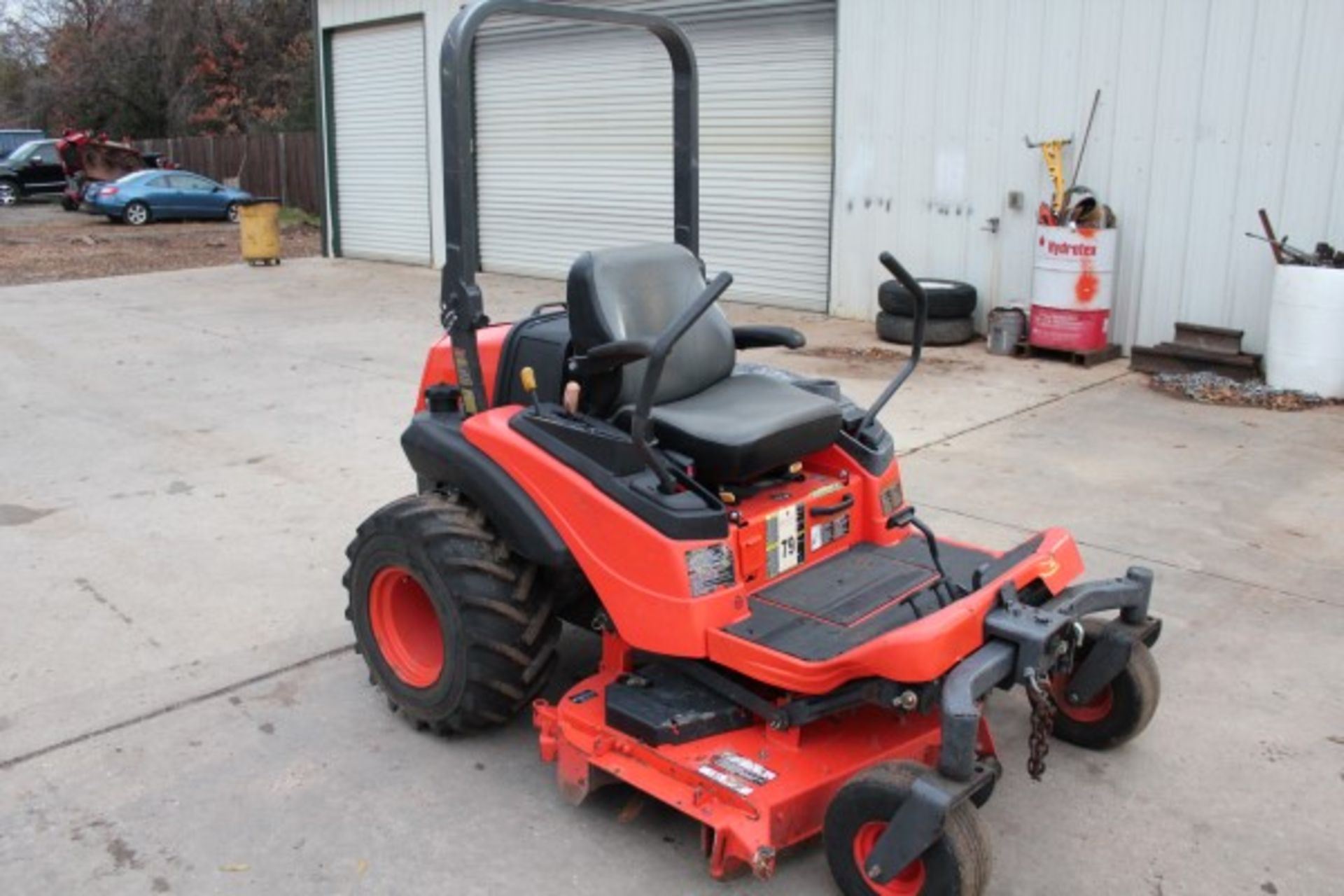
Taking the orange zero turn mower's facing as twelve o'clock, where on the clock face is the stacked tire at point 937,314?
The stacked tire is roughly at 8 o'clock from the orange zero turn mower.

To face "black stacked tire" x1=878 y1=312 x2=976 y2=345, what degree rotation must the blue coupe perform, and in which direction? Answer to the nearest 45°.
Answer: approximately 135° to its right

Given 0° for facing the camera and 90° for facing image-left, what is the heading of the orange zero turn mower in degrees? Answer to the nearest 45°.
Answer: approximately 315°

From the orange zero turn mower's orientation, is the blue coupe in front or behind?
behind
